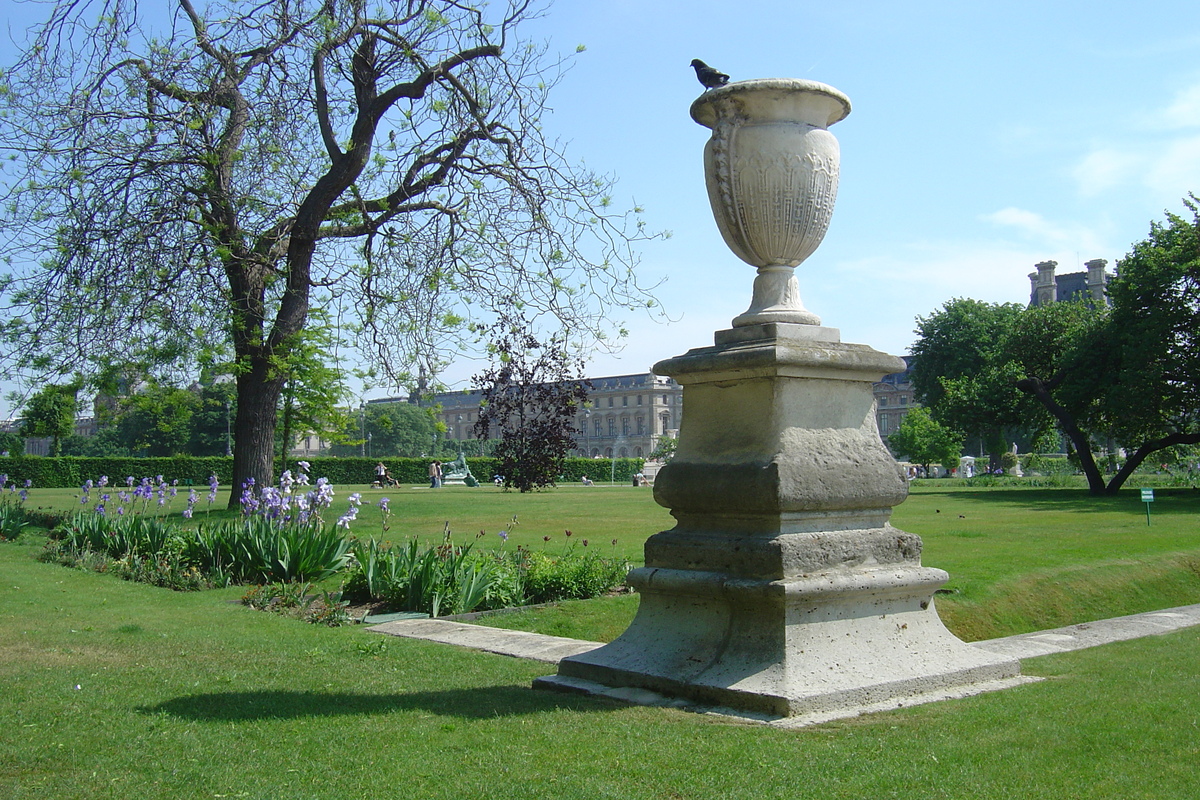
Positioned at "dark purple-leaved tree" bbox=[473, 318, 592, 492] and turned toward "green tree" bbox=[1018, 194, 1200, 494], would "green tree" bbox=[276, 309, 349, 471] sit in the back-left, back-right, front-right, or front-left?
back-left

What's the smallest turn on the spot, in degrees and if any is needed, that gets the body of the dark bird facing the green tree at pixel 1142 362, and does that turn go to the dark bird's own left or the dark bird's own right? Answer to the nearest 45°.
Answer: approximately 135° to the dark bird's own right

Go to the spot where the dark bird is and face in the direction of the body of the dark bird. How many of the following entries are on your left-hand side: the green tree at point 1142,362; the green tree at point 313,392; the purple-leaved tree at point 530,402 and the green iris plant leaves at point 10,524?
0

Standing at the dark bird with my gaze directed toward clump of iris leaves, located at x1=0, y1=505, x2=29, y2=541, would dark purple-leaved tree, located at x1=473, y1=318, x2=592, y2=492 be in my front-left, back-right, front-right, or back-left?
front-right

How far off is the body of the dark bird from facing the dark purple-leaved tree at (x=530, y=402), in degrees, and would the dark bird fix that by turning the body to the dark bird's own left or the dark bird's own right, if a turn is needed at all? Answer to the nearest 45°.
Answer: approximately 90° to the dark bird's own right

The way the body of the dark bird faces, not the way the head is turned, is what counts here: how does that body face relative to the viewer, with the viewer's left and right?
facing to the left of the viewer

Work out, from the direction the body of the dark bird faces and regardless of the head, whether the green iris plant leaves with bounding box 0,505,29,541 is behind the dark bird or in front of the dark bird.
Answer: in front
